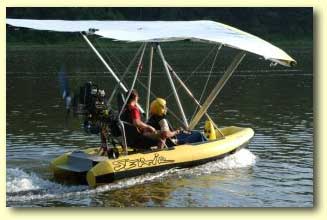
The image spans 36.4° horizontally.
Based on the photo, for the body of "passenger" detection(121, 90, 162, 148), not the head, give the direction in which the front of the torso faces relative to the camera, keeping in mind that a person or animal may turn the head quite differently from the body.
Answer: to the viewer's right

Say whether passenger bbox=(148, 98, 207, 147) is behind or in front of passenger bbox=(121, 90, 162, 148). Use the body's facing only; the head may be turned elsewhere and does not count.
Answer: in front

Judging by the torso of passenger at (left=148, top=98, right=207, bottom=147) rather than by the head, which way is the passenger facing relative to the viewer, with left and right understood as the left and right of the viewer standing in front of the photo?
facing to the right of the viewer

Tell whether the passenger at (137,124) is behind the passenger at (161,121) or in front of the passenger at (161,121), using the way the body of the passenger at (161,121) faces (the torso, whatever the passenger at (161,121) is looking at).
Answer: behind

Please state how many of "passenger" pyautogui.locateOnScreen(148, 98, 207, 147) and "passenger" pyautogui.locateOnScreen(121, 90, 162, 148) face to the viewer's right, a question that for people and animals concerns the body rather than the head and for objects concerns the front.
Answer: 2

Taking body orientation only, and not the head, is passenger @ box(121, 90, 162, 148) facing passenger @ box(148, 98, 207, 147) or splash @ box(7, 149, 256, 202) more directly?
the passenger

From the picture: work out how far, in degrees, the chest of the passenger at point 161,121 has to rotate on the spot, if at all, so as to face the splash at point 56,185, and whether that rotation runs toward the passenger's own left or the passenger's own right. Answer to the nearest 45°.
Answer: approximately 135° to the passenger's own right
